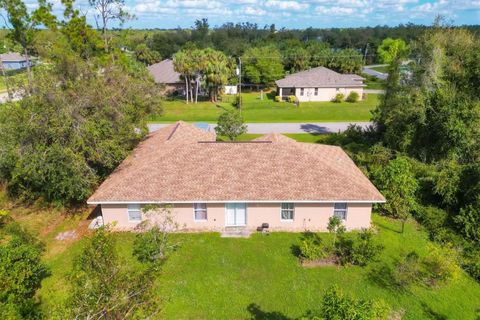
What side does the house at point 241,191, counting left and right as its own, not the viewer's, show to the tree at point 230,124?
front

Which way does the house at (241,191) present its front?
away from the camera

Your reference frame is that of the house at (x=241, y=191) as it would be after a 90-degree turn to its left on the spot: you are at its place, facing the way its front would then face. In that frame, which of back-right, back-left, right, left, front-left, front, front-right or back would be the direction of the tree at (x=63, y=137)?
front

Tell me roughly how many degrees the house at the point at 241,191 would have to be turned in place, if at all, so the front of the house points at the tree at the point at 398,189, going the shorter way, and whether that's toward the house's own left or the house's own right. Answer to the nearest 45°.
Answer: approximately 90° to the house's own right

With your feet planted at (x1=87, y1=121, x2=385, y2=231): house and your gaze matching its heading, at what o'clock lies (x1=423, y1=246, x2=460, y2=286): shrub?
The shrub is roughly at 4 o'clock from the house.

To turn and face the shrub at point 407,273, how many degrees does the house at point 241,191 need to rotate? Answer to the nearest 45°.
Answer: approximately 135° to its right

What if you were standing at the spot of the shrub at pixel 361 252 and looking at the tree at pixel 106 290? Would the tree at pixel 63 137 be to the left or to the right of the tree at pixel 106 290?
right

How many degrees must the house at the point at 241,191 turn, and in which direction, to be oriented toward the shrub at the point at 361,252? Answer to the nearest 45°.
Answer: approximately 135° to its right

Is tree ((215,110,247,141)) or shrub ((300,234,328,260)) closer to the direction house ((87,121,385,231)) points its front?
the tree

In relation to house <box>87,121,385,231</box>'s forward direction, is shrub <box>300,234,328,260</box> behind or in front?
behind
